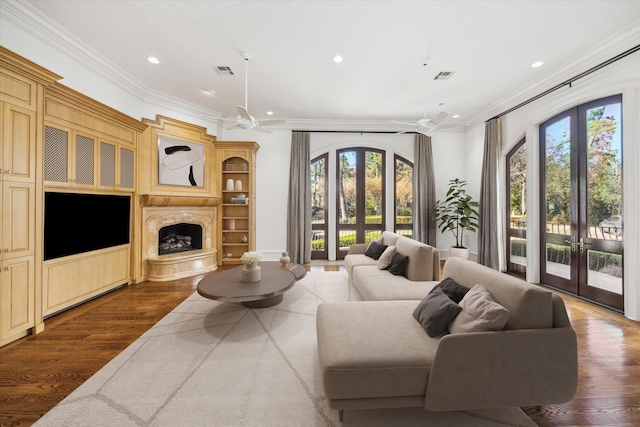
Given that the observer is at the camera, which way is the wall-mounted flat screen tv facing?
facing the viewer and to the right of the viewer

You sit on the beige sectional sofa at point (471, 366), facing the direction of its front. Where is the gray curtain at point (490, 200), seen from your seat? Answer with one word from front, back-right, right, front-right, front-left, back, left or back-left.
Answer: right

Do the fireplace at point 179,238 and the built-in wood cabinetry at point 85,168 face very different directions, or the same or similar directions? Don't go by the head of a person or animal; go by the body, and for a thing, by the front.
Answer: same or similar directions

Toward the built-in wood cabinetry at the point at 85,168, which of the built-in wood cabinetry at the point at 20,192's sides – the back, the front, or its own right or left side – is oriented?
left

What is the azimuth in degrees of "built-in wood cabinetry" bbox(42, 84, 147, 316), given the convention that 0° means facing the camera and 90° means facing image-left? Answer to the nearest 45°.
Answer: approximately 315°

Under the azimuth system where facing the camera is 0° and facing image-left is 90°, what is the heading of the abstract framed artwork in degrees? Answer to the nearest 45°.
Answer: approximately 315°

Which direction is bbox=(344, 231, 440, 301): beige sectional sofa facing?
to the viewer's left

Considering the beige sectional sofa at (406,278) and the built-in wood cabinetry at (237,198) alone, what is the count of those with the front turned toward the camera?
1

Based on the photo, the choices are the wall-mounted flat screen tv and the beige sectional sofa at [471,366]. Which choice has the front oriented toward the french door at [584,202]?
the wall-mounted flat screen tv

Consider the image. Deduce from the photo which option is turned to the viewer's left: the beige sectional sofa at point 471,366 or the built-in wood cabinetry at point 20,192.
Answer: the beige sectional sofa

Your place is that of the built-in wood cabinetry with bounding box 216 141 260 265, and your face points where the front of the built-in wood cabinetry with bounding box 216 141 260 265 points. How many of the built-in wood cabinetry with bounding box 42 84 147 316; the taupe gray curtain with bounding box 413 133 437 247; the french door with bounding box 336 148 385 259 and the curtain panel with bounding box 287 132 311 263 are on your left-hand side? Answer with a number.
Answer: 3

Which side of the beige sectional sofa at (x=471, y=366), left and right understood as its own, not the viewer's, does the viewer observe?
left

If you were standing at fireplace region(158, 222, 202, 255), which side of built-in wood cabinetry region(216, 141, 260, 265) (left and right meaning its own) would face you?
right

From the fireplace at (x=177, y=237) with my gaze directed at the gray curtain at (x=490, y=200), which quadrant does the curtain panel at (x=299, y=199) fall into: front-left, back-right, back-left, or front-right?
front-left

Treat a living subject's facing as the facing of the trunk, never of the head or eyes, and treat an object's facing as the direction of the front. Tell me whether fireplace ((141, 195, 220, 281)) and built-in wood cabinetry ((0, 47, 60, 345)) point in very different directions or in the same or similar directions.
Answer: same or similar directions
